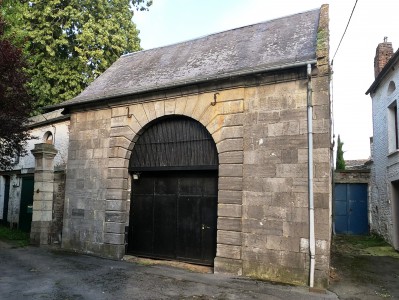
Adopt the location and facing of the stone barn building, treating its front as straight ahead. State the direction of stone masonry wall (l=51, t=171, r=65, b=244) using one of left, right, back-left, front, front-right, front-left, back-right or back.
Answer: right

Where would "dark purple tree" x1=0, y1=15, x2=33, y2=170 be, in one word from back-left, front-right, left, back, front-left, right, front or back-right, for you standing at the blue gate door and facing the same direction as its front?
front-right

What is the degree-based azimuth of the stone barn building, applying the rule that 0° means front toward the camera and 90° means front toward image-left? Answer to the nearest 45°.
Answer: approximately 45°

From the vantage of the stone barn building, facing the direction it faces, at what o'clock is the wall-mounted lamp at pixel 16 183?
The wall-mounted lamp is roughly at 3 o'clock from the stone barn building.

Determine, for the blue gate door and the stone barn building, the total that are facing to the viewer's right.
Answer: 0

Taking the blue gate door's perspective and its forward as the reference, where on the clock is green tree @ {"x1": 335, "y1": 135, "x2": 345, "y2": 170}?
The green tree is roughly at 6 o'clock from the blue gate door.

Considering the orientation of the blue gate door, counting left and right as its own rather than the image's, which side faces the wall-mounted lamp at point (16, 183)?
right
